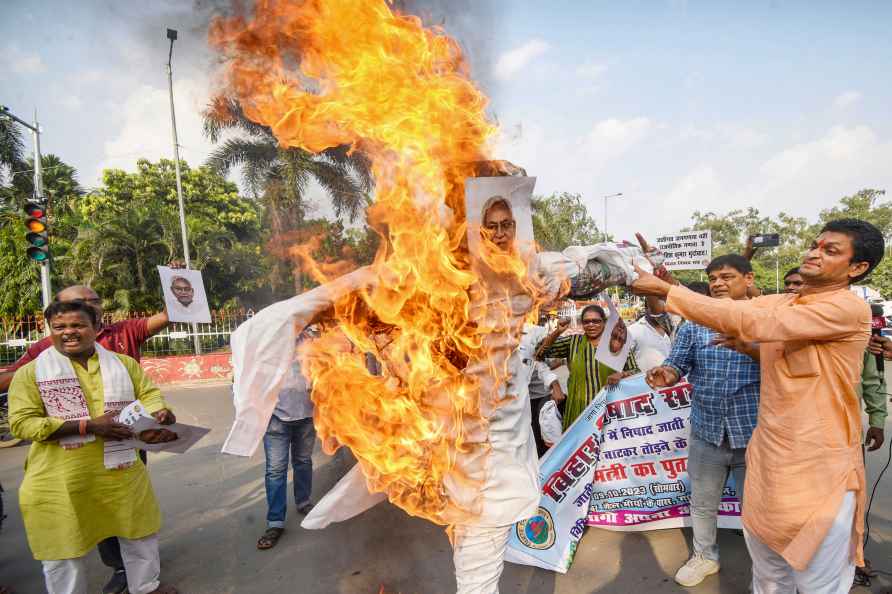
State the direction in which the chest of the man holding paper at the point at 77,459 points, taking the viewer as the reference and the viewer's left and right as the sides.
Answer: facing the viewer and to the right of the viewer

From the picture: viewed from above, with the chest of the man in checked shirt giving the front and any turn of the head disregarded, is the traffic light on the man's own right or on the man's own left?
on the man's own right

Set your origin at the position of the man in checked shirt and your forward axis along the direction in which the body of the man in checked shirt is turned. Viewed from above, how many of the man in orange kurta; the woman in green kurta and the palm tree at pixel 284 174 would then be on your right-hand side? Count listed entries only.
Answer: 2

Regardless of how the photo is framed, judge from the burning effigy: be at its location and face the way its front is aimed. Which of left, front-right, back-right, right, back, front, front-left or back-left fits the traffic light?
back-right

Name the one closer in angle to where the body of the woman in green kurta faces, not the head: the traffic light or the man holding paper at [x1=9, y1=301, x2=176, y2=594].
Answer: the man holding paper

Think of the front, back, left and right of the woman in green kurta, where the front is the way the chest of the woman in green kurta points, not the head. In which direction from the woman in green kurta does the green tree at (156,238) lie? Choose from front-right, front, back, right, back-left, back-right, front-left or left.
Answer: back-right

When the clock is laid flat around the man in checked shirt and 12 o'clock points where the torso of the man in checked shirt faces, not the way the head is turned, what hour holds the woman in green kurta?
The woman in green kurta is roughly at 3 o'clock from the man in checked shirt.

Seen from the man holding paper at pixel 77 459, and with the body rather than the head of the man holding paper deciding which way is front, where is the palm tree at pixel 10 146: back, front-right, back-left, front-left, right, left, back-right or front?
back-left

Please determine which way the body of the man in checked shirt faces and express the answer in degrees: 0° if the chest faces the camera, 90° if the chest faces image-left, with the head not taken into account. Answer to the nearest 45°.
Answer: approximately 45°

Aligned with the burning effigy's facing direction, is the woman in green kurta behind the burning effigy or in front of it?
behind
